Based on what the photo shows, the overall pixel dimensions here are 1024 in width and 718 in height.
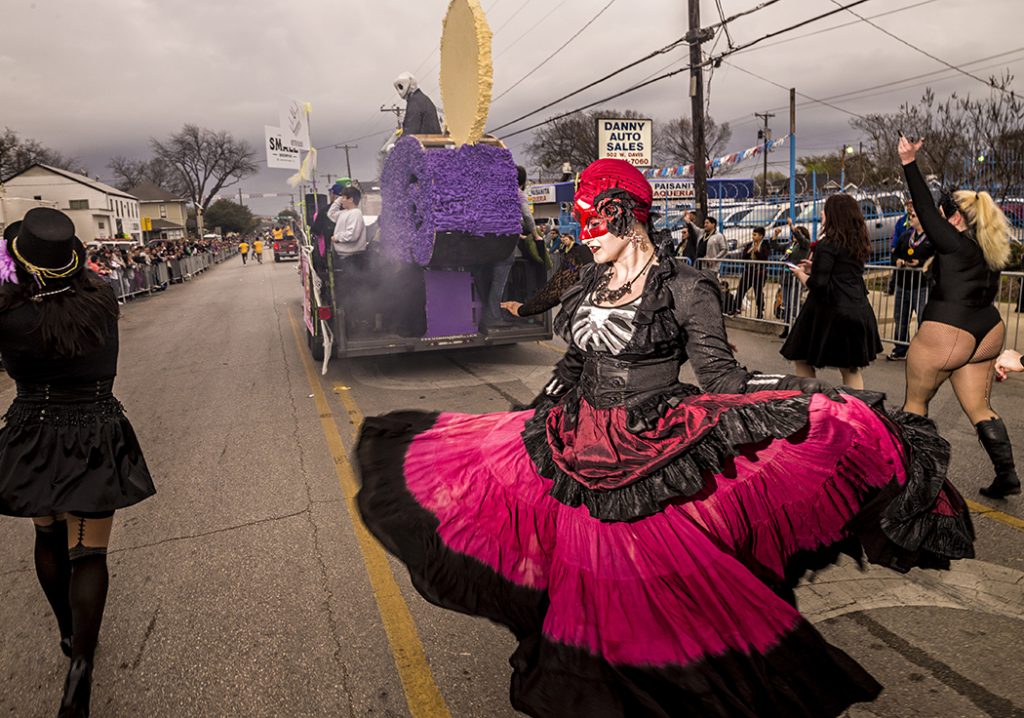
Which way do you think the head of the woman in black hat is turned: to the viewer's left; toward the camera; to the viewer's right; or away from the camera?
away from the camera

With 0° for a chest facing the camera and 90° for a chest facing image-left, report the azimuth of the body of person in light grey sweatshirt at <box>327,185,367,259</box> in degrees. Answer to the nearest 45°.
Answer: approximately 90°

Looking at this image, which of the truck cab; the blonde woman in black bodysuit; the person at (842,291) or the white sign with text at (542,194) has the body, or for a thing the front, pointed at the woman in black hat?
the white sign with text

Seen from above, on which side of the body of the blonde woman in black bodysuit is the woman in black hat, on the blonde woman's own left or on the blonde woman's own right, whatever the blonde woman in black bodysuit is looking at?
on the blonde woman's own left

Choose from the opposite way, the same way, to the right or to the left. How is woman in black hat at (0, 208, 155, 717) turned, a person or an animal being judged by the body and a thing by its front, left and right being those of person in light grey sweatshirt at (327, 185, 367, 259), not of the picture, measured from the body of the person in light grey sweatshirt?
to the right

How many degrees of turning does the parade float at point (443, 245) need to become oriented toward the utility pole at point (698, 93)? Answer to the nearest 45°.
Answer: approximately 45° to its right

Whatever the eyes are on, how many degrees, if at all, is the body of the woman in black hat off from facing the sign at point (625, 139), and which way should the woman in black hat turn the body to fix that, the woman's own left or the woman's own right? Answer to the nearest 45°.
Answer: approximately 45° to the woman's own right

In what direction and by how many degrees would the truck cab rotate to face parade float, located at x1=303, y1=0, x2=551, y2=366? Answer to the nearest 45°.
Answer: approximately 180°

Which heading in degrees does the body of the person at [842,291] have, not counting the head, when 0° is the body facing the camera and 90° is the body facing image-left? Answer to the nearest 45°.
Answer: approximately 135°

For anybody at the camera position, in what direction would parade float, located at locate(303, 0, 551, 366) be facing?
facing away from the viewer

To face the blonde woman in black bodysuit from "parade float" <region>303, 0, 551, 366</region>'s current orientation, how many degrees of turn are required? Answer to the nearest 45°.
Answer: approximately 135° to its right
